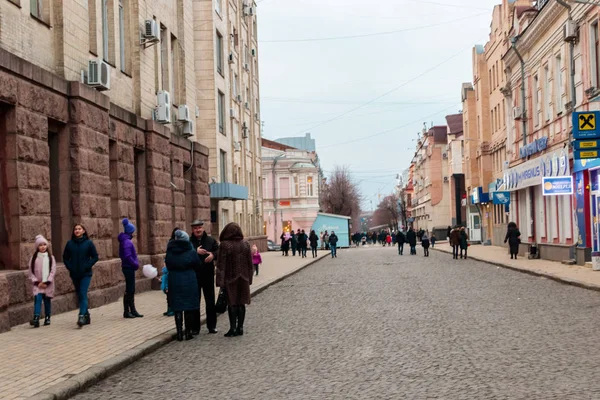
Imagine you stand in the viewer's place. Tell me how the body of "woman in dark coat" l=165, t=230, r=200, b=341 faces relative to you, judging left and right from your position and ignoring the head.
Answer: facing away from the viewer

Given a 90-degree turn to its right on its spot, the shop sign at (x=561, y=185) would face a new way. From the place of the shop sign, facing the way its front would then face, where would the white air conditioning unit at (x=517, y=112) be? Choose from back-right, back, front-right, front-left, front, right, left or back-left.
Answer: front-right

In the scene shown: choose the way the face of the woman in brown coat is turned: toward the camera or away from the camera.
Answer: away from the camera

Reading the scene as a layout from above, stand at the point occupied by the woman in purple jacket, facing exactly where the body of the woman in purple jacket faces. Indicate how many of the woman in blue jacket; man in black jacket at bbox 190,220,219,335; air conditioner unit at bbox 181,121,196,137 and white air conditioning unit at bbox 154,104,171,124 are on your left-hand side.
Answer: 2

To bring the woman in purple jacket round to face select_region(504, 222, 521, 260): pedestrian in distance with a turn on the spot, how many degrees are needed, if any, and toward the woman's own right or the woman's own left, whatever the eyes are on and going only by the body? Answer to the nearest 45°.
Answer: approximately 45° to the woman's own left

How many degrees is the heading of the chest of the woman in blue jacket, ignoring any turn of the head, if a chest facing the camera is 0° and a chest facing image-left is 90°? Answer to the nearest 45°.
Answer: approximately 0°

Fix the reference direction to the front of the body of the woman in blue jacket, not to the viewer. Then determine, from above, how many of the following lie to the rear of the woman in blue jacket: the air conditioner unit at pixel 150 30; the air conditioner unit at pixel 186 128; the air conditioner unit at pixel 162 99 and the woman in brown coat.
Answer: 3

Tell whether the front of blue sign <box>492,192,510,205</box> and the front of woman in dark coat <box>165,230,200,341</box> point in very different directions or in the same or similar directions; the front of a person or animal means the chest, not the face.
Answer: very different directions

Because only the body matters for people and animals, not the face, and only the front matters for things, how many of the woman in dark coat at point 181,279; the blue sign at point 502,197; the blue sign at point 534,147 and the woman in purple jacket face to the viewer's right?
1

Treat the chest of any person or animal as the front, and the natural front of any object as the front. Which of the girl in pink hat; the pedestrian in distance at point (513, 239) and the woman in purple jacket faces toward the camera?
the girl in pink hat

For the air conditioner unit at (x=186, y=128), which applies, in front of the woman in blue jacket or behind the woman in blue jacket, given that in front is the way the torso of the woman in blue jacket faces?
behind

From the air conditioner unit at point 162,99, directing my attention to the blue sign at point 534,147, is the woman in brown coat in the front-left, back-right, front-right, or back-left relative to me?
back-right

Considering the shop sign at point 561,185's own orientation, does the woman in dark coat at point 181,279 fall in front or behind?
in front

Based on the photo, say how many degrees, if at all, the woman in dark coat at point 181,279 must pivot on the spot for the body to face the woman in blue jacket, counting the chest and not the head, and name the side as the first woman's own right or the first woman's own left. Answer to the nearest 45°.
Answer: approximately 45° to the first woman's own left

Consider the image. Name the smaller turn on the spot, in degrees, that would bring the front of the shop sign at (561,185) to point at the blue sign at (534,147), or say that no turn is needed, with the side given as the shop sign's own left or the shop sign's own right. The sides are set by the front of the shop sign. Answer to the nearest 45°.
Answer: approximately 135° to the shop sign's own right

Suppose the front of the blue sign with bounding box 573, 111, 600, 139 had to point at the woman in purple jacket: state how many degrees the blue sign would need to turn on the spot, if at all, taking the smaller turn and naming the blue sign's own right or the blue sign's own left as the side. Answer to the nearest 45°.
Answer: approximately 45° to the blue sign's own right

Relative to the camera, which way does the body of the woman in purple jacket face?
to the viewer's right
